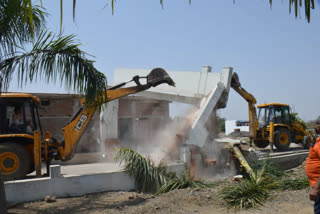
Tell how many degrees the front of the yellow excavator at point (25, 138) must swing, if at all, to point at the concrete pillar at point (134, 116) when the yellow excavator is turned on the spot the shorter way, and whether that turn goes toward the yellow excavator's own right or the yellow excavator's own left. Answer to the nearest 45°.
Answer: approximately 135° to the yellow excavator's own right

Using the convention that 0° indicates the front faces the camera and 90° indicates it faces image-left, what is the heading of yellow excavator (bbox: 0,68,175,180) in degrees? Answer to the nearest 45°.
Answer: approximately 90°

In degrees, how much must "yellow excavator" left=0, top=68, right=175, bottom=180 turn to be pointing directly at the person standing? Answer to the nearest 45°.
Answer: approximately 135° to its left

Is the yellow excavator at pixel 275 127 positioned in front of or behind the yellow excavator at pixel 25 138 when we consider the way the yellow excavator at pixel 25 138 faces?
behind

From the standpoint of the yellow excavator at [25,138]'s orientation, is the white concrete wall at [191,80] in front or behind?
behind
